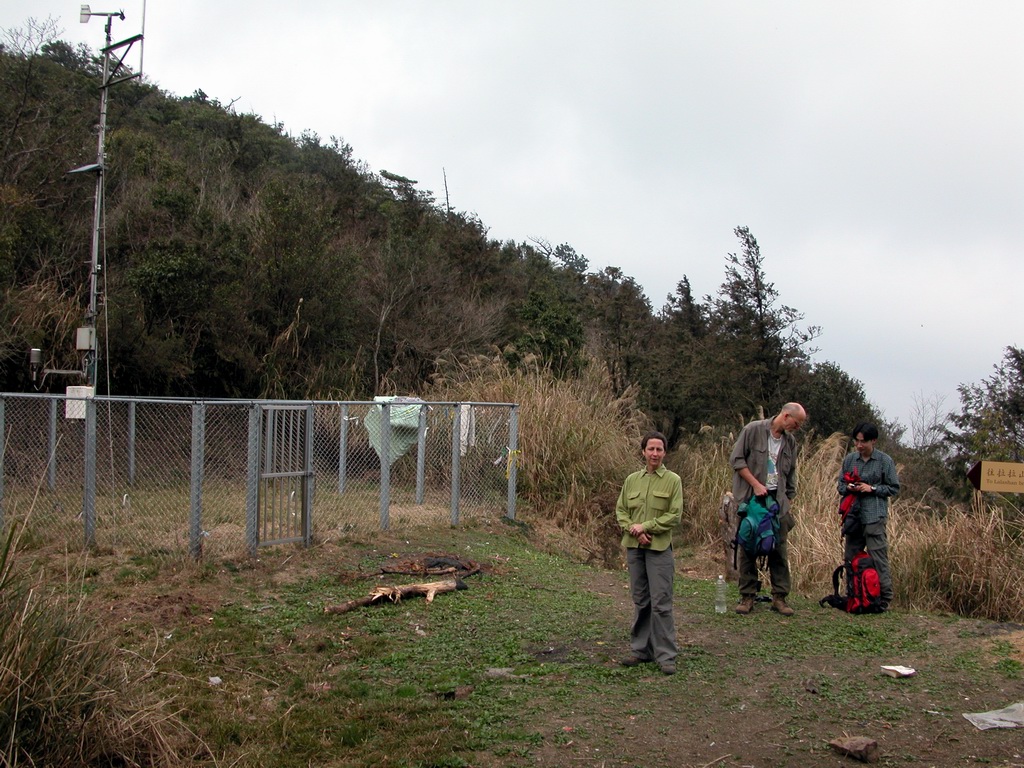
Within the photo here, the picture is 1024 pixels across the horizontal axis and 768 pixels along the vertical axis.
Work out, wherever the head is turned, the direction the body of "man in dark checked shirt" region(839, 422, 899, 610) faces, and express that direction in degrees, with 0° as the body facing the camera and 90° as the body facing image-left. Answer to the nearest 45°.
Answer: approximately 45°

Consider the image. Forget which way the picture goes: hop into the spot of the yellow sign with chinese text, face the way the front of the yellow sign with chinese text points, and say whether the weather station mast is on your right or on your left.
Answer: on your right

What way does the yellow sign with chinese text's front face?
toward the camera

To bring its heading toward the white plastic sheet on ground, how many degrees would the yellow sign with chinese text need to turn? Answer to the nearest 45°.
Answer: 0° — it already faces it

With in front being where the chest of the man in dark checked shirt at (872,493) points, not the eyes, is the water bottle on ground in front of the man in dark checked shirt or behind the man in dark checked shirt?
in front

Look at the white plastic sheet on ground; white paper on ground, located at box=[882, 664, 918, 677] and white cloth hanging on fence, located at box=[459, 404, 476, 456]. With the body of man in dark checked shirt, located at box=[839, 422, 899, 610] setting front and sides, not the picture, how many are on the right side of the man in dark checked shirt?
1

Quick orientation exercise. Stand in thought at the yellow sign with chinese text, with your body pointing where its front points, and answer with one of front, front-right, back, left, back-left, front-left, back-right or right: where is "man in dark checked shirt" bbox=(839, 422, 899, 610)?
front-right

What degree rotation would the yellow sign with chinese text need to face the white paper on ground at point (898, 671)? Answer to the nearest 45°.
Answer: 0° — it already faces it

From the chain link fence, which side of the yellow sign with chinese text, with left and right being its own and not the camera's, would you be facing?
right

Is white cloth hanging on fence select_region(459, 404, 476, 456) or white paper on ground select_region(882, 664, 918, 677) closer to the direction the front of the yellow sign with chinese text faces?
the white paper on ground

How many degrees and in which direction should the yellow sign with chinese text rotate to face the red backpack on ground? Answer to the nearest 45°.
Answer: approximately 45° to its right

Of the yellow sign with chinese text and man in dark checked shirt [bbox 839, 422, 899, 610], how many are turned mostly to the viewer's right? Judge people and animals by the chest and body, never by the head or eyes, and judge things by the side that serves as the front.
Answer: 0
